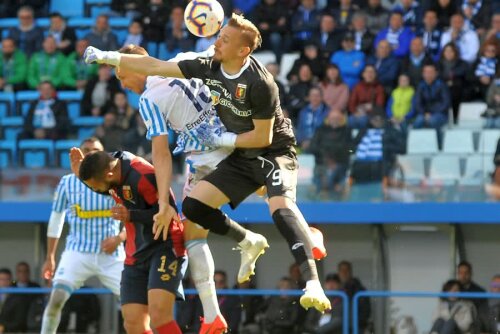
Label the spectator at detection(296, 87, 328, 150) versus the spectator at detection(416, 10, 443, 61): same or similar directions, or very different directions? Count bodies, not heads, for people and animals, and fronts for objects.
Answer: same or similar directions

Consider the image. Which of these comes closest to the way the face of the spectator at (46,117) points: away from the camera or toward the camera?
toward the camera

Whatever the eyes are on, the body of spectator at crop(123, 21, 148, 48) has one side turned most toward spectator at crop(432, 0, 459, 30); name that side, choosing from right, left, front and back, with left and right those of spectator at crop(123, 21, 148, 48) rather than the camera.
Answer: left

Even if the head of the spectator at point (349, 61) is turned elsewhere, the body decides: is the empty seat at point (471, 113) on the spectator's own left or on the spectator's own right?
on the spectator's own left

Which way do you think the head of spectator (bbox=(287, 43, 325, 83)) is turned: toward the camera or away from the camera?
toward the camera

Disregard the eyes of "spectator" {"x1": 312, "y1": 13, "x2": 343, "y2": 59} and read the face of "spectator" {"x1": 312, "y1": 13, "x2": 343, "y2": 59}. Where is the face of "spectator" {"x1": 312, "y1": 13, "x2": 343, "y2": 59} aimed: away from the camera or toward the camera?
toward the camera

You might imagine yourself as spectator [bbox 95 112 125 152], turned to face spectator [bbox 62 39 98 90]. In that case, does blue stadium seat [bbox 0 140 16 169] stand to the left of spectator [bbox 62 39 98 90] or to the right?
left

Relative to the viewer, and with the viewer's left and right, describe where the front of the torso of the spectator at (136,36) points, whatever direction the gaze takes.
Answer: facing the viewer

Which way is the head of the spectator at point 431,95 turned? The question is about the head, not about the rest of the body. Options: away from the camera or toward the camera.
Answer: toward the camera

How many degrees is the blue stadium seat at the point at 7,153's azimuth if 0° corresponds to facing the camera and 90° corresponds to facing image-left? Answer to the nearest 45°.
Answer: approximately 0°

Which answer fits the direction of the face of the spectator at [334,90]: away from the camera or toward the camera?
toward the camera

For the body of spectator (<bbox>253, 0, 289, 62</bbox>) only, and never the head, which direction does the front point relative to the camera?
toward the camera

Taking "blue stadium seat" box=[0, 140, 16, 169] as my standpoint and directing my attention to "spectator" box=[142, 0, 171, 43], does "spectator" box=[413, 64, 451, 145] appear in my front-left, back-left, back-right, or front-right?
front-right

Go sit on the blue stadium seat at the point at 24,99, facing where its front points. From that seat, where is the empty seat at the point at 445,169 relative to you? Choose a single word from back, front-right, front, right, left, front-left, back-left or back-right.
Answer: front-left

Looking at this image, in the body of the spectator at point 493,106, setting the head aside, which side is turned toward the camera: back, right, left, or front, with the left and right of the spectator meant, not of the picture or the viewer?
front

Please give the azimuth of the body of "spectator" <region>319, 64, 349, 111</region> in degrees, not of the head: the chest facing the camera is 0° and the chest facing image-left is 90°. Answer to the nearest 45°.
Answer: approximately 0°
